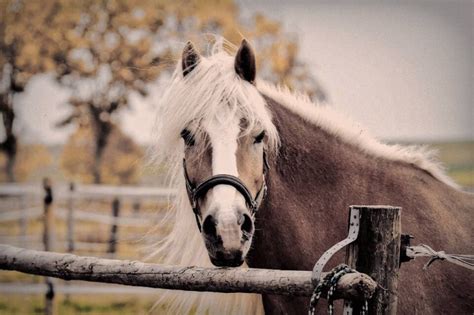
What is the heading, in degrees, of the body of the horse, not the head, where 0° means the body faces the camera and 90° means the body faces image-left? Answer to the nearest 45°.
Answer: approximately 45°

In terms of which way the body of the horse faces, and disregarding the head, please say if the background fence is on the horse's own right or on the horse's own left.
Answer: on the horse's own right
